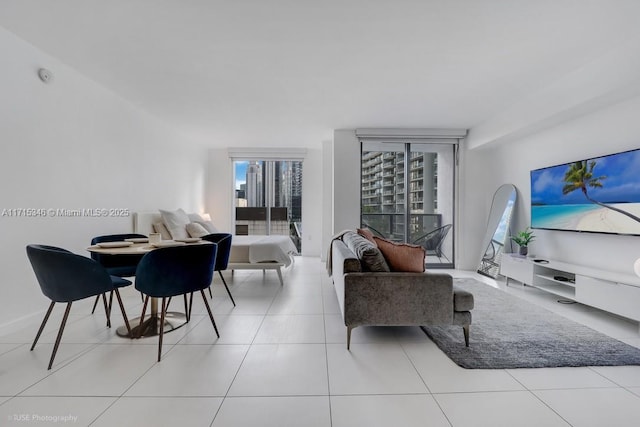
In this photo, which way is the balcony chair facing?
to the viewer's left

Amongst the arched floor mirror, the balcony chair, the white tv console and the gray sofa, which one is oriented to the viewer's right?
the gray sofa

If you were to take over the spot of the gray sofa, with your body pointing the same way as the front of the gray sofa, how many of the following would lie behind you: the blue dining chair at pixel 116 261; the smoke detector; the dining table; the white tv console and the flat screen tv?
3

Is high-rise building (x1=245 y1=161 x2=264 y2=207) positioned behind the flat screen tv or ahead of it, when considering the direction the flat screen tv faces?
ahead

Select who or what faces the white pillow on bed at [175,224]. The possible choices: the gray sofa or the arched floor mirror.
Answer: the arched floor mirror

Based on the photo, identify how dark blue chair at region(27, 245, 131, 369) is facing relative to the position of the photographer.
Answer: facing away from the viewer and to the right of the viewer

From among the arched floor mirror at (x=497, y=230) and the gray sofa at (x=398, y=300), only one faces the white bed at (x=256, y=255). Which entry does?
the arched floor mirror

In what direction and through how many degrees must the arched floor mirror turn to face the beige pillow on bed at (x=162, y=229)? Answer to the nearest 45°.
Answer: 0° — it already faces it

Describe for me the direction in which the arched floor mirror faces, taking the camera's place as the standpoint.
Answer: facing the viewer and to the left of the viewer

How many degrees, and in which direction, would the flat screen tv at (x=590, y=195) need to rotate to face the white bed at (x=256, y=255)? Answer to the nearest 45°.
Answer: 0° — it already faces it

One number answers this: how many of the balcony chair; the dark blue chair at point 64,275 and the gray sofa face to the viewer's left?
1
